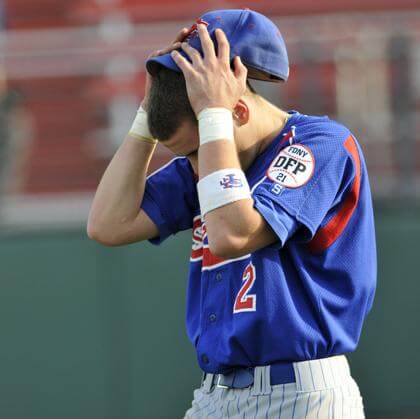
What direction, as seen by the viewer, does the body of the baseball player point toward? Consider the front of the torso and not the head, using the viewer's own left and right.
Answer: facing the viewer and to the left of the viewer
